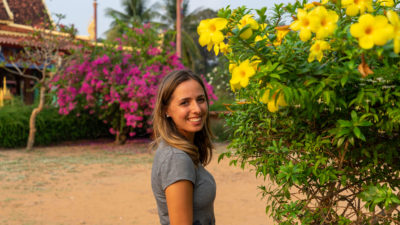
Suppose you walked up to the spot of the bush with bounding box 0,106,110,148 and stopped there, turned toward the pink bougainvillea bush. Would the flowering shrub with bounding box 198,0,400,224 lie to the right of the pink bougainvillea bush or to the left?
right

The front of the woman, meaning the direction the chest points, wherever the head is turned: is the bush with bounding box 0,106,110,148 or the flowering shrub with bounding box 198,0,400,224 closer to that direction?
the flowering shrub
